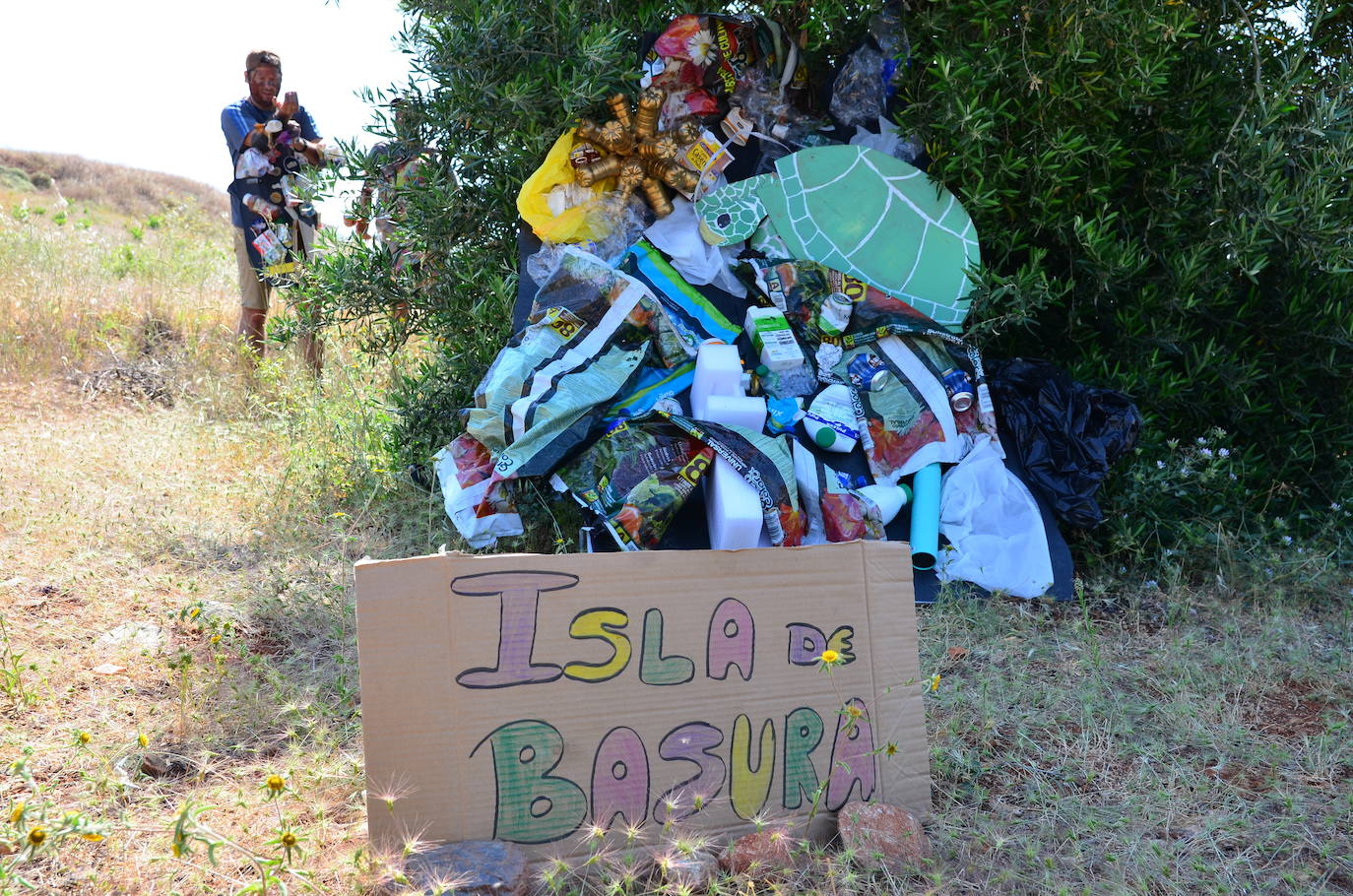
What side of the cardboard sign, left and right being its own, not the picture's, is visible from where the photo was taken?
front

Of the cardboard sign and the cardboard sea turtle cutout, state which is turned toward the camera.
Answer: the cardboard sign

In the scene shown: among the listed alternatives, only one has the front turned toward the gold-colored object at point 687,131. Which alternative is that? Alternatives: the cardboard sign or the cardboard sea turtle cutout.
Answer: the cardboard sea turtle cutout

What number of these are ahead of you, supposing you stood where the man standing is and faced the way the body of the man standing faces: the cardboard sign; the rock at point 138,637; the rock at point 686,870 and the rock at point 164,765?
4

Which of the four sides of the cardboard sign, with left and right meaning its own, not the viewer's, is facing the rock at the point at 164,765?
right

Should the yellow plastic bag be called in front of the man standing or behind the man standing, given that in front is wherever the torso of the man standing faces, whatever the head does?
in front

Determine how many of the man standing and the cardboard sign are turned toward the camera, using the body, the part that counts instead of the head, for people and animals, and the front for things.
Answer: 2

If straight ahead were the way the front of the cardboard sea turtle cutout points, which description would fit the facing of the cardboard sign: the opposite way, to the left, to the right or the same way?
to the left

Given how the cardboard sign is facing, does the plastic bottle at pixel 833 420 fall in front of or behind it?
behind

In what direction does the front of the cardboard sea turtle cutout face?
to the viewer's left

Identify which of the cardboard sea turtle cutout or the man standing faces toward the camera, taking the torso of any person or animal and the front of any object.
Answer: the man standing

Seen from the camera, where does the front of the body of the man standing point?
toward the camera

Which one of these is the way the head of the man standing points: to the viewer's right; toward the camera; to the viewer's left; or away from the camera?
toward the camera

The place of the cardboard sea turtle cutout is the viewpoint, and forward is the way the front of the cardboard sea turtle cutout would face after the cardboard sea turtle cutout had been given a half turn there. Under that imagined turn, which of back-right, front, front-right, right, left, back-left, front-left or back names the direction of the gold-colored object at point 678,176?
back

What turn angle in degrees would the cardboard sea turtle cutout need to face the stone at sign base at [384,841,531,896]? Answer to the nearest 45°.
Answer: approximately 90° to its left

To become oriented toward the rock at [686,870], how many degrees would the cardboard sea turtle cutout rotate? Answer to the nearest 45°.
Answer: approximately 90° to its left
